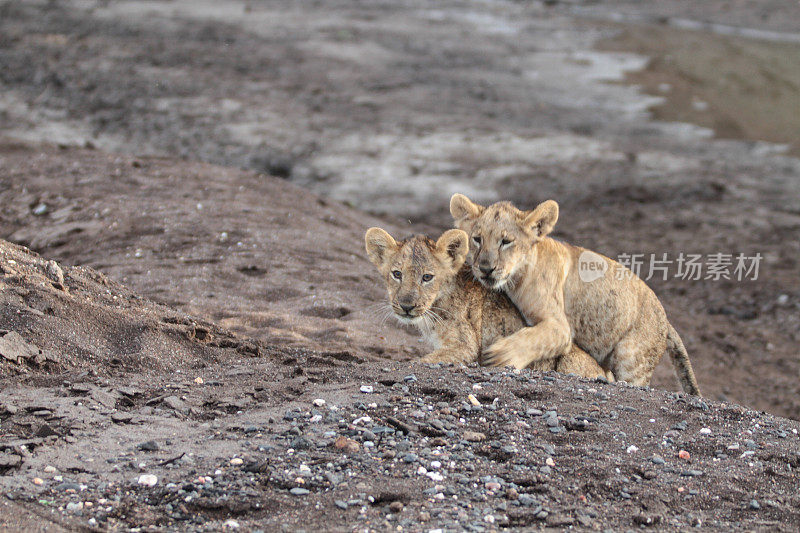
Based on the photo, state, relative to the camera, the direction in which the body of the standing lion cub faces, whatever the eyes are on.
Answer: to the viewer's left

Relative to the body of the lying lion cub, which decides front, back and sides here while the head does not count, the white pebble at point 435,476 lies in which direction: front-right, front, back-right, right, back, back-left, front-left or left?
front-left

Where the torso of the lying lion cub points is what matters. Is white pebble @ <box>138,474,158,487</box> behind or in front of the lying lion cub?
in front
